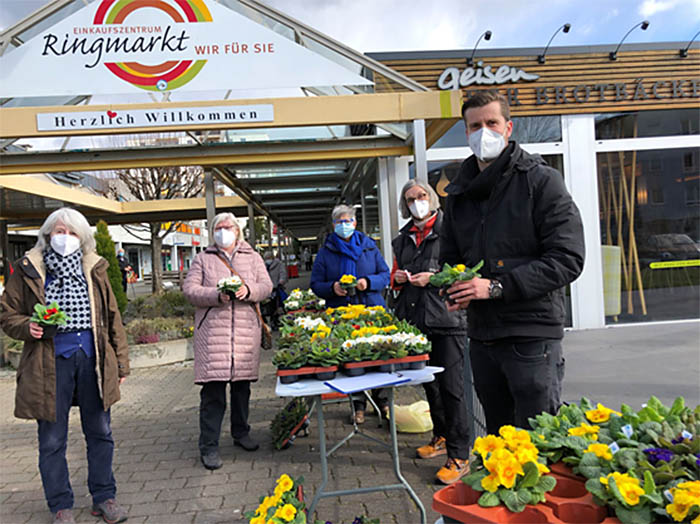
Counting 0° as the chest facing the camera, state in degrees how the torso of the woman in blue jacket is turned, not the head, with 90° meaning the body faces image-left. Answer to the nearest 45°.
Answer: approximately 0°

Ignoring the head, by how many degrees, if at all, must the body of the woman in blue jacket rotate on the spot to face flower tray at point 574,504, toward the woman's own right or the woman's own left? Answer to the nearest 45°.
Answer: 0° — they already face it

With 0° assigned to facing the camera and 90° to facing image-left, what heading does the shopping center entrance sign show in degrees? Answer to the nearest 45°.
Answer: approximately 0°

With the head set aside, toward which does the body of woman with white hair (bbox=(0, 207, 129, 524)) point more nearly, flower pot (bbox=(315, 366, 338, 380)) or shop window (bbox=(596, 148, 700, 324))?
the flower pot

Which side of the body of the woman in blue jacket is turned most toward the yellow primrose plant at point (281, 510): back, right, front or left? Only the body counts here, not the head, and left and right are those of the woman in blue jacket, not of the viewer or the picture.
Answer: front

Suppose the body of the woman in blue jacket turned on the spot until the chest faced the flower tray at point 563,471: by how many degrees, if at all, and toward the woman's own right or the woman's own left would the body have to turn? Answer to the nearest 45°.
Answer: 0° — they already face it

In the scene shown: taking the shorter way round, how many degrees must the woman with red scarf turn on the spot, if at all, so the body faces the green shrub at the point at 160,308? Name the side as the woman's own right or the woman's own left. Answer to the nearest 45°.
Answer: approximately 90° to the woman's own right

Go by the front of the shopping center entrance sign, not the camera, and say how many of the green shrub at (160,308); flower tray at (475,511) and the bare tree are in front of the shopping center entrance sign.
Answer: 1

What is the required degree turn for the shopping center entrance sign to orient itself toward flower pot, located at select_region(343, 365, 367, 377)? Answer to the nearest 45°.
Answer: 0° — it already faces it

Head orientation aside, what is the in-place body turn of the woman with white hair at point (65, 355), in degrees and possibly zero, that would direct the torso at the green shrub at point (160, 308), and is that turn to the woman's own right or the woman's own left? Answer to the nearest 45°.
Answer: approximately 180°

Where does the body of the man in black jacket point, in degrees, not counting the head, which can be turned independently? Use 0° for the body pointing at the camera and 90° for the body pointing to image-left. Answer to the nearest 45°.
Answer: approximately 45°
